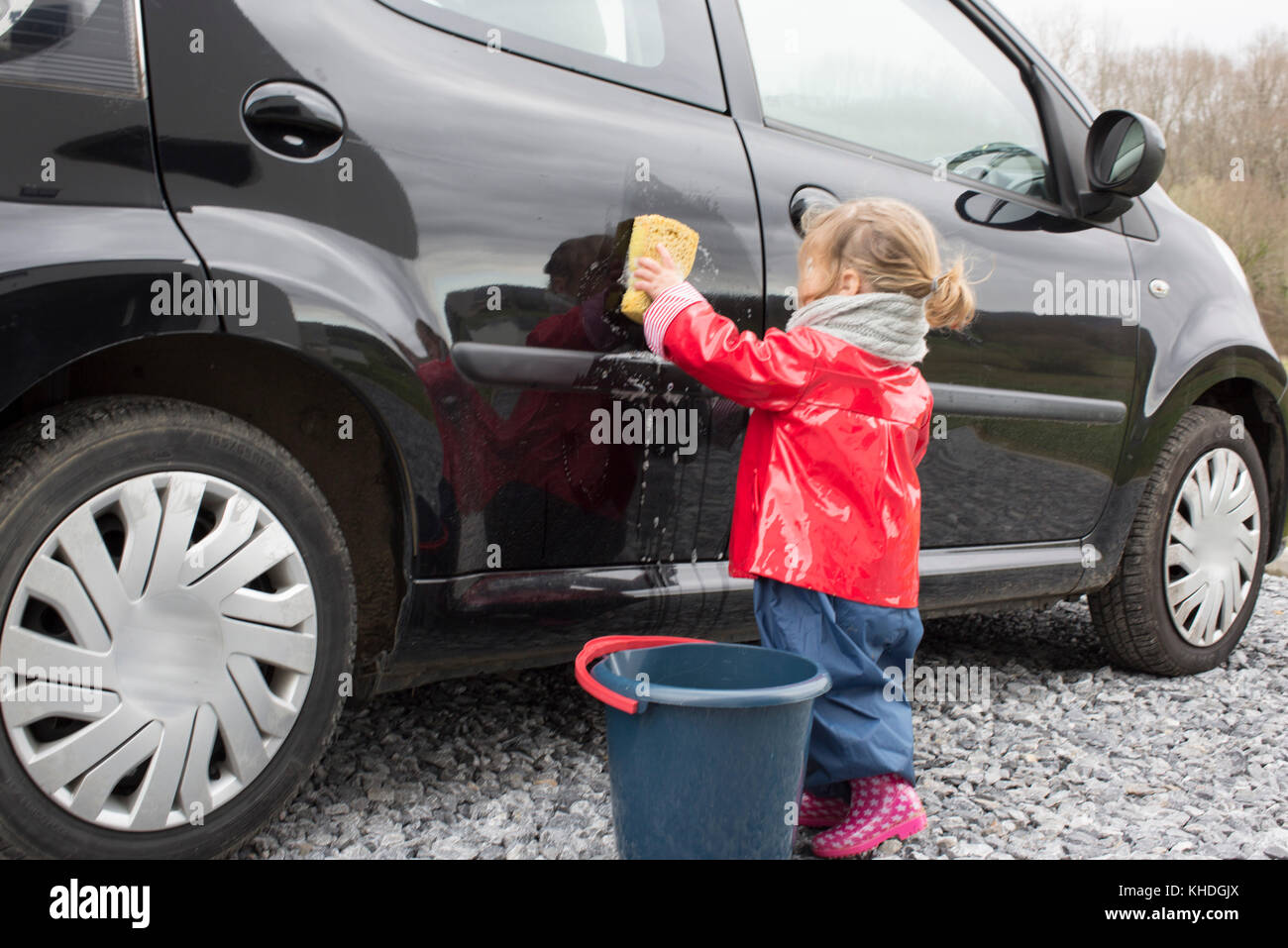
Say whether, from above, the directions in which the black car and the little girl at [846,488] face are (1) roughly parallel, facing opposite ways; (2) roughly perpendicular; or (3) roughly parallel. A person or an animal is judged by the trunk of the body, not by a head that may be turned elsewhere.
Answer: roughly perpendicular

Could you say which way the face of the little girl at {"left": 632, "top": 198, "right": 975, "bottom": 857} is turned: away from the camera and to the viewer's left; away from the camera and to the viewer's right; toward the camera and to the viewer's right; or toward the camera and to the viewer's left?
away from the camera and to the viewer's left

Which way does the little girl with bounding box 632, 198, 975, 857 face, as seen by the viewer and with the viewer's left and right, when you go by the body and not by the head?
facing away from the viewer and to the left of the viewer

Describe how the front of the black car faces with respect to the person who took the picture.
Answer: facing away from the viewer and to the right of the viewer
